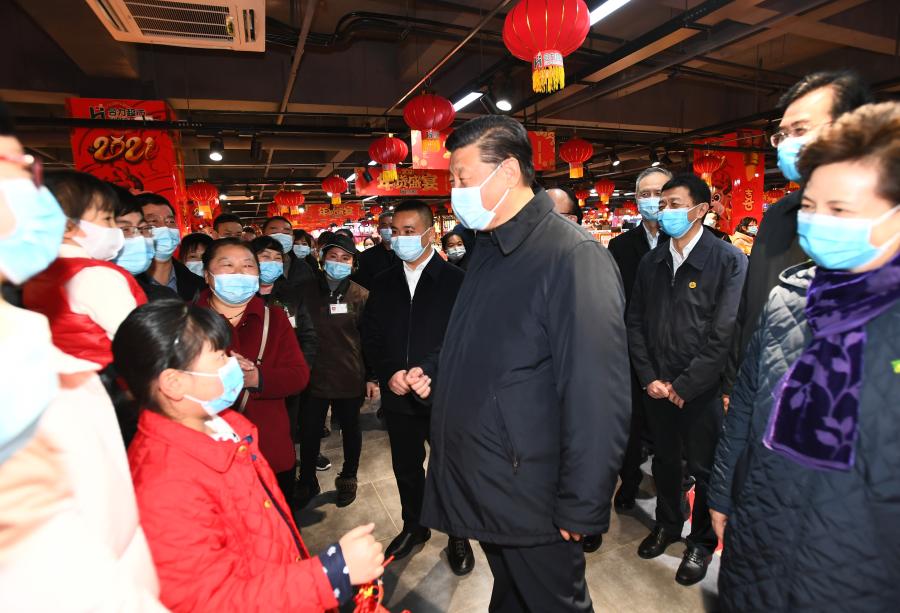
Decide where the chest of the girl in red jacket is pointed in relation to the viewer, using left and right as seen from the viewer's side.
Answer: facing to the right of the viewer

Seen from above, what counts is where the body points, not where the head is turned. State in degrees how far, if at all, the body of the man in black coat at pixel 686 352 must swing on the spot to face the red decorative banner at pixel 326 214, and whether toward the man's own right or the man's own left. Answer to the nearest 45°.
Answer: approximately 90° to the man's own right

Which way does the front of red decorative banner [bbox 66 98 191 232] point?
toward the camera

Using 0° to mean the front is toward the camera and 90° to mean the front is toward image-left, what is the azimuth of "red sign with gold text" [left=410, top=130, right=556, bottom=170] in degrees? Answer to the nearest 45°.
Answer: approximately 0°

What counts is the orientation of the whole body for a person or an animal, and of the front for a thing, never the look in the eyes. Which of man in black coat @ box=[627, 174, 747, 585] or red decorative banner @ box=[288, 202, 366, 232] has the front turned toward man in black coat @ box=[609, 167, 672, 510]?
the red decorative banner

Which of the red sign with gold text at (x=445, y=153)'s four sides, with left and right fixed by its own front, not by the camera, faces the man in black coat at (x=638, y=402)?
front

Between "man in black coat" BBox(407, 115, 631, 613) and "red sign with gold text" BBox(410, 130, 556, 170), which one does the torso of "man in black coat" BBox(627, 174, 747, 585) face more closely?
the man in black coat

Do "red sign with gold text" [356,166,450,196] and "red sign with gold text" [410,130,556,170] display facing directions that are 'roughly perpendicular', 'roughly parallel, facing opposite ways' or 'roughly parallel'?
roughly parallel

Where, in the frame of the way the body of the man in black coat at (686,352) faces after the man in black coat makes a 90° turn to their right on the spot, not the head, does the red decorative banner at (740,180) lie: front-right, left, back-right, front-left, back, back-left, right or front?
front-right

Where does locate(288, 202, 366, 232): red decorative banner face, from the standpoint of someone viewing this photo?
facing the viewer

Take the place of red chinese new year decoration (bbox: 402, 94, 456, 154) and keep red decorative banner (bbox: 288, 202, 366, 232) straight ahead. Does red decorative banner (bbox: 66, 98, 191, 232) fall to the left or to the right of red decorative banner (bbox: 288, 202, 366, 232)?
left

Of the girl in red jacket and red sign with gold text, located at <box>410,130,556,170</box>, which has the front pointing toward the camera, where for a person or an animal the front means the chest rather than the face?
the red sign with gold text

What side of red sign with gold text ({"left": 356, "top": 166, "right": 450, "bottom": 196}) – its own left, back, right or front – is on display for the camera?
front

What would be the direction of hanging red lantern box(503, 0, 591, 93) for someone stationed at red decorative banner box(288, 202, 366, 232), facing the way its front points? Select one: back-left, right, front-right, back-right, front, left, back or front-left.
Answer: front
